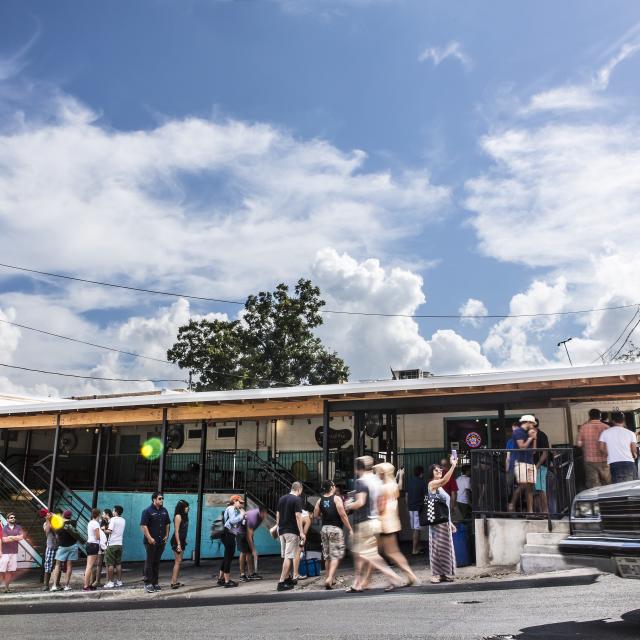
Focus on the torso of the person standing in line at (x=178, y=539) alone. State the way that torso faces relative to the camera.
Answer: to the viewer's right

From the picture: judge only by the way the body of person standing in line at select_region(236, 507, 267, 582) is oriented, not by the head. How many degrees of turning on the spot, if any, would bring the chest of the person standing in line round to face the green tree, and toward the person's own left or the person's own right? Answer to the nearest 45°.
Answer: approximately 90° to the person's own left

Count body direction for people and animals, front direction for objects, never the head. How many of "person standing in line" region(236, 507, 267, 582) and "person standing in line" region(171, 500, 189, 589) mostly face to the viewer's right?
2

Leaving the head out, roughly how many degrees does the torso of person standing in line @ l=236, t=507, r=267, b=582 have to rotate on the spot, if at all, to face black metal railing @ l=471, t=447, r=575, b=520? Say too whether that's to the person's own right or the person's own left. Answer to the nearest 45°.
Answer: approximately 45° to the person's own right

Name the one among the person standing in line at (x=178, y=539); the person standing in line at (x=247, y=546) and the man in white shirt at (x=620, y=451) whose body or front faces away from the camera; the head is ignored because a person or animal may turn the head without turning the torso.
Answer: the man in white shirt

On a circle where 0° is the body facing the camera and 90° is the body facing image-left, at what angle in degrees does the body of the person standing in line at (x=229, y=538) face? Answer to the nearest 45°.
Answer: approximately 270°

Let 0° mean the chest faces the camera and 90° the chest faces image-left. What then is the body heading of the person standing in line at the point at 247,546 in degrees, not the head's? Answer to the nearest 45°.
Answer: approximately 270°

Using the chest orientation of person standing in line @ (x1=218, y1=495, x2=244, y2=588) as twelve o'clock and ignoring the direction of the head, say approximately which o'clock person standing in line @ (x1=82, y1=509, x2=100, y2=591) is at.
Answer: person standing in line @ (x1=82, y1=509, x2=100, y2=591) is roughly at 7 o'clock from person standing in line @ (x1=218, y1=495, x2=244, y2=588).

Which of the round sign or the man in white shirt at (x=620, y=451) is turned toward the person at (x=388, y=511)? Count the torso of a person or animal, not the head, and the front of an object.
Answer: the round sign
